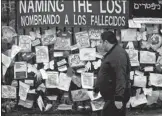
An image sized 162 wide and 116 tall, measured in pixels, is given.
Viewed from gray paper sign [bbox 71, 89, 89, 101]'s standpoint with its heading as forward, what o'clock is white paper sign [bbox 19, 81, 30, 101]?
white paper sign [bbox 19, 81, 30, 101] is roughly at 3 o'clock from gray paper sign [bbox 71, 89, 89, 101].

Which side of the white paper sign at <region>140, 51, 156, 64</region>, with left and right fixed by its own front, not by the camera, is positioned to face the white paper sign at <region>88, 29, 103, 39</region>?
right

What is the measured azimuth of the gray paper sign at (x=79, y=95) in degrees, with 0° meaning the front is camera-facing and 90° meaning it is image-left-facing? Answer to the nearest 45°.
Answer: approximately 0°

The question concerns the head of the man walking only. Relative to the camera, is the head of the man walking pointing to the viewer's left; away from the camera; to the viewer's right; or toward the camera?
to the viewer's left

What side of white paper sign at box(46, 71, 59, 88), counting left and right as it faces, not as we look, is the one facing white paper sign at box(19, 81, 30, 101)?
right

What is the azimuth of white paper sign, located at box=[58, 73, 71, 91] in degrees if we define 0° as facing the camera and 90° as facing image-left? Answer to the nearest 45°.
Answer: approximately 0°

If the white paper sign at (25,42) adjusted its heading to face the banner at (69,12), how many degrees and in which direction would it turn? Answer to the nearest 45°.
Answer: approximately 90° to its left

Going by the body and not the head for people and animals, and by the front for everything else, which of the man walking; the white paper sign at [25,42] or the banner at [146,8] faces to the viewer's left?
the man walking

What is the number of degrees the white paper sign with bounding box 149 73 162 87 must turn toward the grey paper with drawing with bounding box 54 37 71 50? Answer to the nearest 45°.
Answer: approximately 90° to its right
